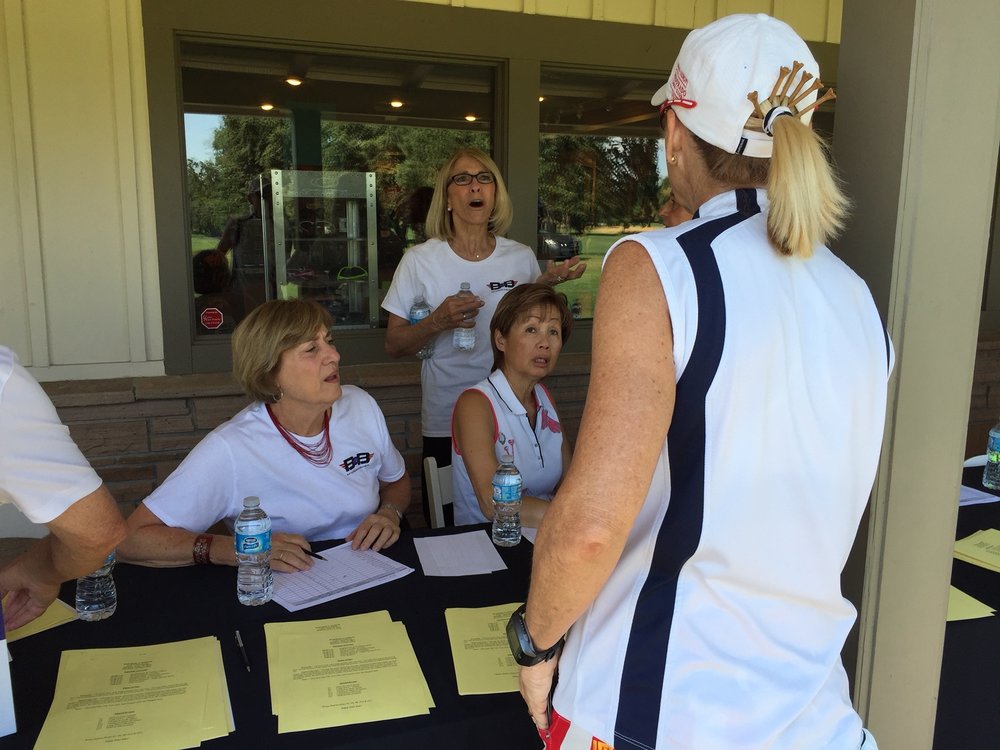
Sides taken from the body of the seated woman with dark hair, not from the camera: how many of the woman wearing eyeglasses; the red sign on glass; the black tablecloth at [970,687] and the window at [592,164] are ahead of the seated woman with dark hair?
1

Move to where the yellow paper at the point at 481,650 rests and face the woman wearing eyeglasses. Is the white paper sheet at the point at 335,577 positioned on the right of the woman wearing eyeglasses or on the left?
left

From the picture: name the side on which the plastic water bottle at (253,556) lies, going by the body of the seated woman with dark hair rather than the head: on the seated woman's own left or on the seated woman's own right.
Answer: on the seated woman's own right

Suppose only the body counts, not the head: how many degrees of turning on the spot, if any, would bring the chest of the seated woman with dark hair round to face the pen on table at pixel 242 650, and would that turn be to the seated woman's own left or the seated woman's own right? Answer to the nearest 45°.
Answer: approximately 90° to the seated woman's own right

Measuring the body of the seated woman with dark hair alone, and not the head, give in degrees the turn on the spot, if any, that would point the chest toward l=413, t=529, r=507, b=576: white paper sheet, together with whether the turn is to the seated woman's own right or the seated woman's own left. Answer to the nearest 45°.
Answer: approximately 45° to the seated woman's own right

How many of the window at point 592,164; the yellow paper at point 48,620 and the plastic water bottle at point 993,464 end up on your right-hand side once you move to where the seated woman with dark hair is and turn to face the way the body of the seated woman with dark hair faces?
1

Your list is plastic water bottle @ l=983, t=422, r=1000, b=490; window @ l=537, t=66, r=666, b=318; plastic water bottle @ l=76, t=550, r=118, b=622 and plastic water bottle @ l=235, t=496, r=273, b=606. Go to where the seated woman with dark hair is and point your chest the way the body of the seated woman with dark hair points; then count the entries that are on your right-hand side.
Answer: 2

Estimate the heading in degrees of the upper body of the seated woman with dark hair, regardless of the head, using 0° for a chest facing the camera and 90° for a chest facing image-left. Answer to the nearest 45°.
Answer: approximately 315°

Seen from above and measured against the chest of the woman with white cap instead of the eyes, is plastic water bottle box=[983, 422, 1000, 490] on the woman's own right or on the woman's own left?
on the woman's own right

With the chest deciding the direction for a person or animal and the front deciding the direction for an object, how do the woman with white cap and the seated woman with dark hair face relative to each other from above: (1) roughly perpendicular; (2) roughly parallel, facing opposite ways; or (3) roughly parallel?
roughly parallel, facing opposite ways

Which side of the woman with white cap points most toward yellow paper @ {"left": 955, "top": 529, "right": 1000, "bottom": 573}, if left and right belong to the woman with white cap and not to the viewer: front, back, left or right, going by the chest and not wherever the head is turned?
right

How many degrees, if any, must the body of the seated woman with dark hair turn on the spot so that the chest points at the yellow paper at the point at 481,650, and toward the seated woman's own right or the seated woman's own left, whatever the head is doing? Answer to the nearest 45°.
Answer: approximately 45° to the seated woman's own right

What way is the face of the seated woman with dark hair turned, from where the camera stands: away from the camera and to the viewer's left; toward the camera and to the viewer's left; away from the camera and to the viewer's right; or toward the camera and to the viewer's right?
toward the camera and to the viewer's right

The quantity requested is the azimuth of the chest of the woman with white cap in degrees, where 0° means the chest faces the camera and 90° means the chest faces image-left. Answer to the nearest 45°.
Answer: approximately 135°

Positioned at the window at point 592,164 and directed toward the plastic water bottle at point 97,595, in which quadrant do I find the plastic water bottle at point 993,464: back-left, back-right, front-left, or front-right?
front-left

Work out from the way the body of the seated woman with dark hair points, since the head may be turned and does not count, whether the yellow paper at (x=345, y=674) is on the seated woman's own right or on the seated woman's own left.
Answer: on the seated woman's own right
